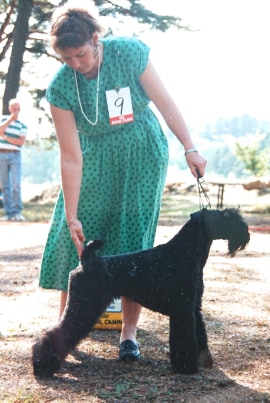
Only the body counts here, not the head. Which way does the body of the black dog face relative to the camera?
to the viewer's right

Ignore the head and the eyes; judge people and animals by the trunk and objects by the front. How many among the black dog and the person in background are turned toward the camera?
1

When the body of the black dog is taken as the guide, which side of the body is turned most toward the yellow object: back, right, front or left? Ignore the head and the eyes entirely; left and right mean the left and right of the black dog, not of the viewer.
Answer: left

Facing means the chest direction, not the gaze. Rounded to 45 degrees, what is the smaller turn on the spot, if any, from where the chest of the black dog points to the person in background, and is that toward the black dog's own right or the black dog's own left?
approximately 90° to the black dog's own left

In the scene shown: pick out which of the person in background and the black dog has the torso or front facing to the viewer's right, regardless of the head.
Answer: the black dog

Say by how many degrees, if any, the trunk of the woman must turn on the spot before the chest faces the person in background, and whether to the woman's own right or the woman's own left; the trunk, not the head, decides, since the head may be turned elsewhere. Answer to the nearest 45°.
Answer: approximately 180°

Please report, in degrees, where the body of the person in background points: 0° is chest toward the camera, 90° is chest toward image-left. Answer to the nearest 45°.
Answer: approximately 0°

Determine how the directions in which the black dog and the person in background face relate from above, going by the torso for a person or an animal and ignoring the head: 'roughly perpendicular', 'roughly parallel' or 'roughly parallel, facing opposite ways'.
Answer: roughly perpendicular
